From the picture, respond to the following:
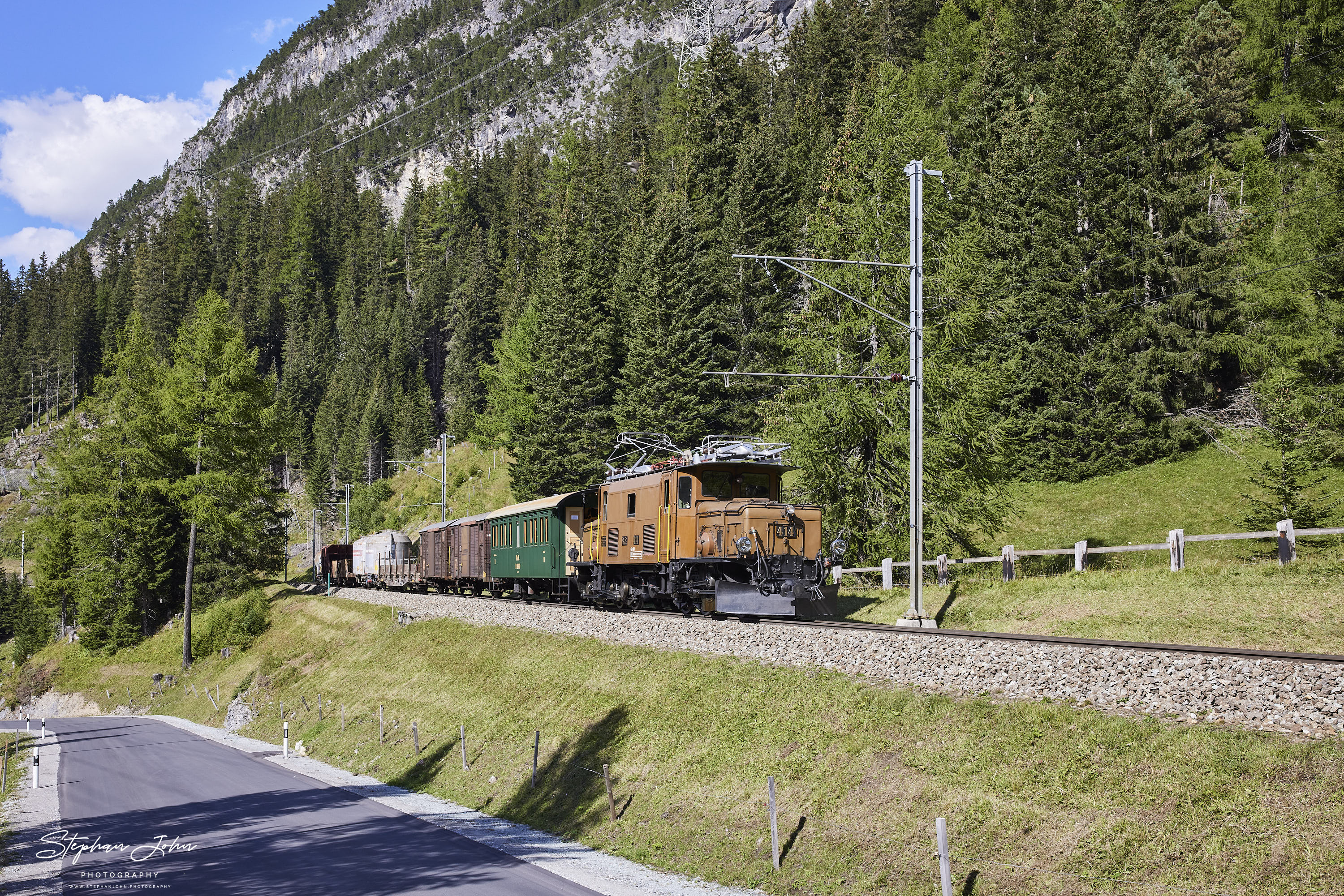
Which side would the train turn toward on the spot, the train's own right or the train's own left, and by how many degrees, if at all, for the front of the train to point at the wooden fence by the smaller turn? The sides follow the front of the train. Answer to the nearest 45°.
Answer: approximately 45° to the train's own left

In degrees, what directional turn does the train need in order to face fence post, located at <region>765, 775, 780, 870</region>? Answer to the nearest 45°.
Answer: approximately 45° to its right

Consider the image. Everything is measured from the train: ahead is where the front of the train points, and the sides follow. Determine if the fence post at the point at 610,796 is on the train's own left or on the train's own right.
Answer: on the train's own right

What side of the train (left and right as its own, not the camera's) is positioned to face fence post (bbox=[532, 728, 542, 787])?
right

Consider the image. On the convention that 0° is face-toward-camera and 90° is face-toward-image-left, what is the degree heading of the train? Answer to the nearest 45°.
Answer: approximately 315°
